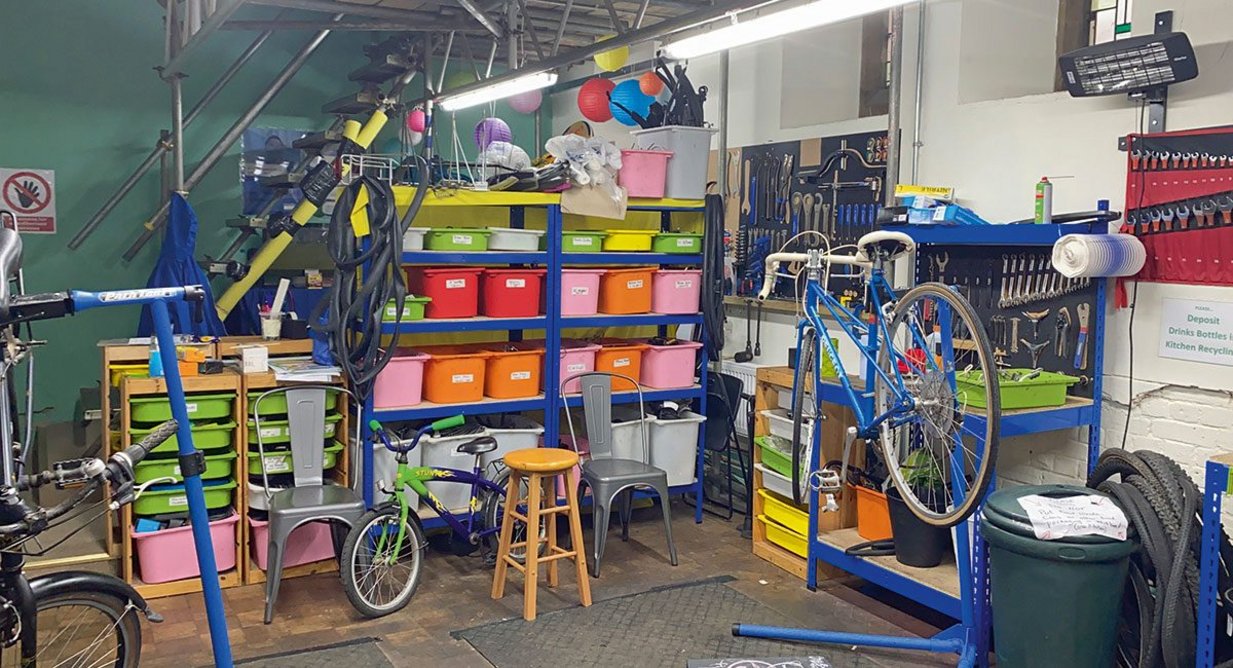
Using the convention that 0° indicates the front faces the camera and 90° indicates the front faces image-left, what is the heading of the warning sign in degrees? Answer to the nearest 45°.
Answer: approximately 0°

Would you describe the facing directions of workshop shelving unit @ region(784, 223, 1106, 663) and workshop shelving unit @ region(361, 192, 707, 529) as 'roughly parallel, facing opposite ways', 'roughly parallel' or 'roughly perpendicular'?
roughly perpendicular

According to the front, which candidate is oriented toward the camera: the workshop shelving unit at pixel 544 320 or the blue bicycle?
the workshop shelving unit

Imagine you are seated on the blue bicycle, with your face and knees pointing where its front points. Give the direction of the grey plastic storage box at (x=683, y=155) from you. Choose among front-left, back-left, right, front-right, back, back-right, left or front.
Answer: front

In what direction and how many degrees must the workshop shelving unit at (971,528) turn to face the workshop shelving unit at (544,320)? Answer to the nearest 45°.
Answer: approximately 45° to its right

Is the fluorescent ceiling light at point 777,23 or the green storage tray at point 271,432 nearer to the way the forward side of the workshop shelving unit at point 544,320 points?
the fluorescent ceiling light

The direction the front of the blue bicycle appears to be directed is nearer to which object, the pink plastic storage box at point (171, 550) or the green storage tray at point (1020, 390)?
the pink plastic storage box

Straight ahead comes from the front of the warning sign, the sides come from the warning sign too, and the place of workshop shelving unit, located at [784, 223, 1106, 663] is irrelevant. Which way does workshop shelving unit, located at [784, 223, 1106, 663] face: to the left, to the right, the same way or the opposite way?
to the right

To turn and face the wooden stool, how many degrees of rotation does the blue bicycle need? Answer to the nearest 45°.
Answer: approximately 45° to its left

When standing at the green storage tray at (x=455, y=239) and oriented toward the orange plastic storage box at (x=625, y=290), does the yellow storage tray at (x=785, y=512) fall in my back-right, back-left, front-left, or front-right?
front-right

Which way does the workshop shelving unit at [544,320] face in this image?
toward the camera

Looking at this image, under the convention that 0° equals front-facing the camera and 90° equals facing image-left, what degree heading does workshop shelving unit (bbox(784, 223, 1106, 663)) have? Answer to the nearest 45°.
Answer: approximately 45°

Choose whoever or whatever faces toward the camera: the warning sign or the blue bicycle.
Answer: the warning sign

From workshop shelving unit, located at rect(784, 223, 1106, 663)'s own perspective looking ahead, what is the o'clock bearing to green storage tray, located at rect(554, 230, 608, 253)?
The green storage tray is roughly at 2 o'clock from the workshop shelving unit.

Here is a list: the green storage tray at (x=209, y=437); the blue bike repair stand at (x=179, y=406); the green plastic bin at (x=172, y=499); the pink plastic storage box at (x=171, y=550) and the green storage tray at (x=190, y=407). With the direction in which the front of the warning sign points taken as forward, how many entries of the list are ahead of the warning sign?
5

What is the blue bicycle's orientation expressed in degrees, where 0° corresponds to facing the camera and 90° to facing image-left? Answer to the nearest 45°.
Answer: approximately 135°

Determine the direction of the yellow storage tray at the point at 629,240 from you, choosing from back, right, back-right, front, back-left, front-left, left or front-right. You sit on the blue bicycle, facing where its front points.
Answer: front
